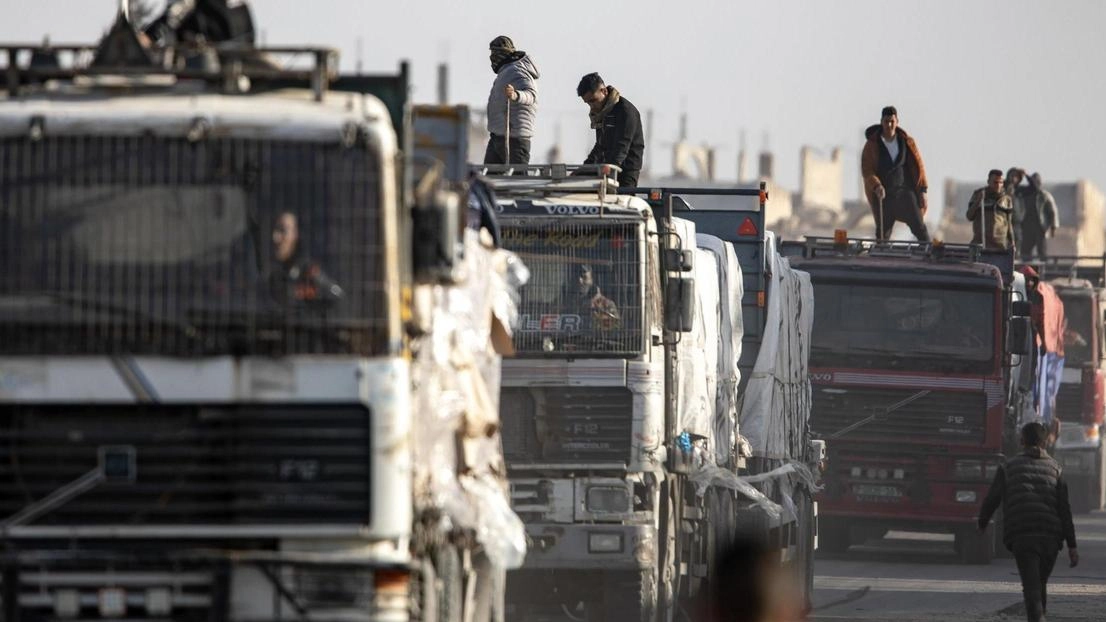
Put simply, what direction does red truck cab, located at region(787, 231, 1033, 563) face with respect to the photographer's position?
facing the viewer

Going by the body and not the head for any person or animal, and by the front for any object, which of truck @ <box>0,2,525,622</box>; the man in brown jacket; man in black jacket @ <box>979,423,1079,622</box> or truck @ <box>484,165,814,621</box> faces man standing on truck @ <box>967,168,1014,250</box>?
the man in black jacket

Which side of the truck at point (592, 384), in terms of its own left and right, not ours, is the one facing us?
front

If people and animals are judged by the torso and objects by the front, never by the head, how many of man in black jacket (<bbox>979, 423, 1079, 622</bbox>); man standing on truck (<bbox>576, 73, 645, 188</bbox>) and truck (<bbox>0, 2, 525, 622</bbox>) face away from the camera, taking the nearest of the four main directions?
1

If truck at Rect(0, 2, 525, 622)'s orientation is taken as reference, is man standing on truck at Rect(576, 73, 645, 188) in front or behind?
behind

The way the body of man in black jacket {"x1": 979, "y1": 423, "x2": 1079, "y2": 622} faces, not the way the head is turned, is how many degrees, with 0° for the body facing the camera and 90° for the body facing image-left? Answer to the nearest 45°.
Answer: approximately 180°

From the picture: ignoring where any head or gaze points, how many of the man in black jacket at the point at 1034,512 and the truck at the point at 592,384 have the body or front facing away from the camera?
1

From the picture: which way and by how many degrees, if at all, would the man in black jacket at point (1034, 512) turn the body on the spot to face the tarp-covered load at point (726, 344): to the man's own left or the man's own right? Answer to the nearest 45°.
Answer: approximately 90° to the man's own left
